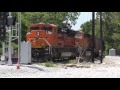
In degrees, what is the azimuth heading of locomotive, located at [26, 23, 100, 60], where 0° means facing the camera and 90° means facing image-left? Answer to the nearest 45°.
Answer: approximately 45°
